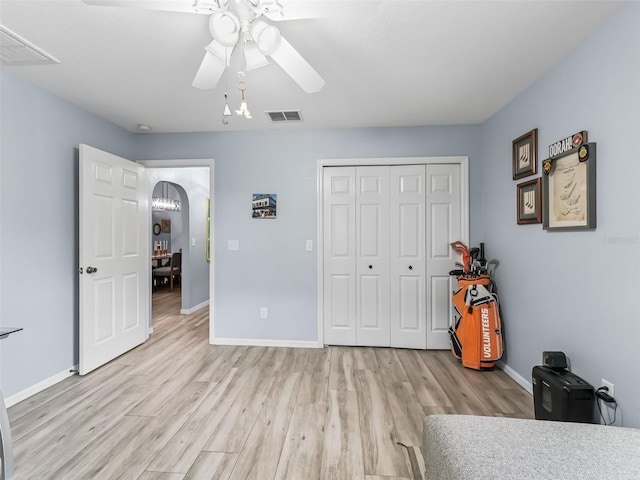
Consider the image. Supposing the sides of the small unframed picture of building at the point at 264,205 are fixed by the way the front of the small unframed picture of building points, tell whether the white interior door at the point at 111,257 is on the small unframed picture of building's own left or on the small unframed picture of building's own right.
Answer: on the small unframed picture of building's own right

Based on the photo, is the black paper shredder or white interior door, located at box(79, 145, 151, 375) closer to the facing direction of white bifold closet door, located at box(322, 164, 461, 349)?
the black paper shredder

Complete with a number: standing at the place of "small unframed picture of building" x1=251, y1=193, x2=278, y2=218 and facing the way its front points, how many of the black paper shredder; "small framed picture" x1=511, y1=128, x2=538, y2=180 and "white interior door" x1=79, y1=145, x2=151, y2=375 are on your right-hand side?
1

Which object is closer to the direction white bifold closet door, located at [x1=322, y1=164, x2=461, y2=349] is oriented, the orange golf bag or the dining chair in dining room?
the orange golf bag

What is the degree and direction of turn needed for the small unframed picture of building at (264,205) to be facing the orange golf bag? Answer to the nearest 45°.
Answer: approximately 45° to its left

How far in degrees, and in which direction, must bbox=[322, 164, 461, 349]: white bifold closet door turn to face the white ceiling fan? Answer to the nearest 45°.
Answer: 0° — it already faces it

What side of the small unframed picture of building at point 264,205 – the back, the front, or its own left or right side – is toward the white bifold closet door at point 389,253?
left

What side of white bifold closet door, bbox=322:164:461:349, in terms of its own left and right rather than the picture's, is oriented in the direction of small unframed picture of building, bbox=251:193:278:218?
right

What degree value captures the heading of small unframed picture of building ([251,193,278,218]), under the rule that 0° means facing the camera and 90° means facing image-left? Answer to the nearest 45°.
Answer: approximately 0°

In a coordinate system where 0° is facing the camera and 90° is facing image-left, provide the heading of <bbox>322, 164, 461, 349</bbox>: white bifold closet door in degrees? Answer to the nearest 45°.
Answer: approximately 0°

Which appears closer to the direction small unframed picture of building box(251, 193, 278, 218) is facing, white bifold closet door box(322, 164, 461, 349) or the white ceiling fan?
the white ceiling fan

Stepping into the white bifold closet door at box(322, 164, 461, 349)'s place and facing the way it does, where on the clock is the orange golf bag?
The orange golf bag is roughly at 10 o'clock from the white bifold closet door.
